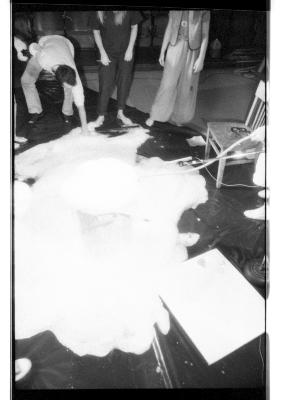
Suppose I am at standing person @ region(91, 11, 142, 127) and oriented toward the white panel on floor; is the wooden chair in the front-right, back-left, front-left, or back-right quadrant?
front-left

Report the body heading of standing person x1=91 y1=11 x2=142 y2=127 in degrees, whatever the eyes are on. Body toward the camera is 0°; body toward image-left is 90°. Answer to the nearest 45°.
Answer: approximately 0°
